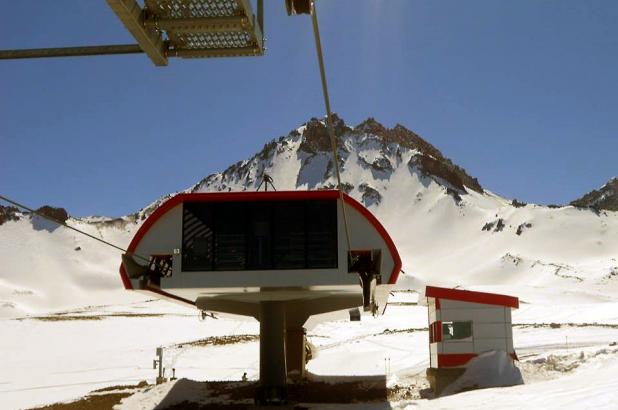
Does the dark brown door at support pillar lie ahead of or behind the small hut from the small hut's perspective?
ahead

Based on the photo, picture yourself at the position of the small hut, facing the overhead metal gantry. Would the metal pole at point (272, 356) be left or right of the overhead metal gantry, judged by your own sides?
right

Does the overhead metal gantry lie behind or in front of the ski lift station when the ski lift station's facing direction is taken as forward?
in front
